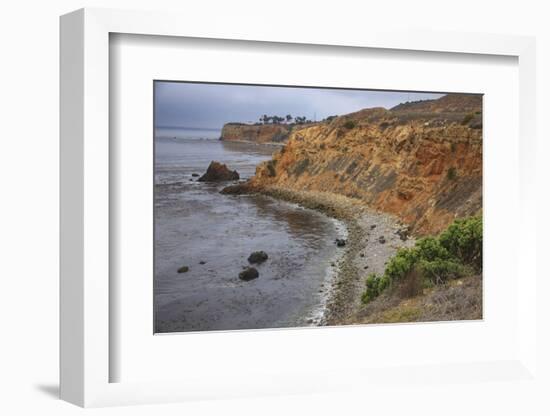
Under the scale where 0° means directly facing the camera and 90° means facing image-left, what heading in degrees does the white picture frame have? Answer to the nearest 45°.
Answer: approximately 315°
